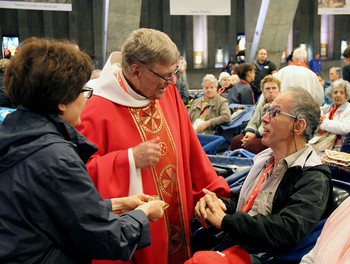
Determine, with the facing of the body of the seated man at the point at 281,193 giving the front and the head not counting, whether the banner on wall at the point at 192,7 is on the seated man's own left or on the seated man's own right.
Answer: on the seated man's own right

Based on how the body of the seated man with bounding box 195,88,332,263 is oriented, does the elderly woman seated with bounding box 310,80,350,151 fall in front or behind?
behind

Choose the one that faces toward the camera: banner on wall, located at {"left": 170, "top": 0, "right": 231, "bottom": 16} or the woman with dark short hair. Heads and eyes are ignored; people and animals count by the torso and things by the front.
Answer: the banner on wall

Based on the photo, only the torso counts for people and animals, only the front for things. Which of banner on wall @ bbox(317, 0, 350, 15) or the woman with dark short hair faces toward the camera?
the banner on wall

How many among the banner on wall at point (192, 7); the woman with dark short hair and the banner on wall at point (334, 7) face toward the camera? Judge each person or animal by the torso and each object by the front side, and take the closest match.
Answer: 2

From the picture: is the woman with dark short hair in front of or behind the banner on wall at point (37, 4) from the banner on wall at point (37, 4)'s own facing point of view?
in front

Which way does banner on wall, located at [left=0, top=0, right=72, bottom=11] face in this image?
toward the camera

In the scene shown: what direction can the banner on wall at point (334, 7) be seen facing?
toward the camera

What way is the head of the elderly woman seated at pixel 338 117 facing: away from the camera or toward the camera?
toward the camera

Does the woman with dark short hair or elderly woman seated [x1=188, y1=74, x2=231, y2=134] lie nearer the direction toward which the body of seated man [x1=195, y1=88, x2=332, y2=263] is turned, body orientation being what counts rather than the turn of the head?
the woman with dark short hair

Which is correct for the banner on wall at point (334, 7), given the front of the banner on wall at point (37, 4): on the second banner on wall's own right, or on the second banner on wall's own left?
on the second banner on wall's own left

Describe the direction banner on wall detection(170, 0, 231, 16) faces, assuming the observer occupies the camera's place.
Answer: facing the viewer

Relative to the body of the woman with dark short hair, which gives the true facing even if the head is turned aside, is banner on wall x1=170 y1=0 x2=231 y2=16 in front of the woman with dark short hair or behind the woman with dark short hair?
in front

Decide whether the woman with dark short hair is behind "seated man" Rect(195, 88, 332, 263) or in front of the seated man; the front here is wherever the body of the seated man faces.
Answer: in front
